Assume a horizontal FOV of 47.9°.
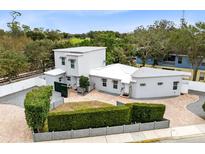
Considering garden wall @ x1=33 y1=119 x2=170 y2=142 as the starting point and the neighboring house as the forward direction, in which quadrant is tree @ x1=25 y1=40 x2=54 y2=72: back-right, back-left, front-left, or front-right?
front-left

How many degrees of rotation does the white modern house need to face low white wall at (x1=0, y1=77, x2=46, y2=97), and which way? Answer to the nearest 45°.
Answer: approximately 45° to its right

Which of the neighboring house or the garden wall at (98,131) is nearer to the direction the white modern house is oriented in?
the garden wall

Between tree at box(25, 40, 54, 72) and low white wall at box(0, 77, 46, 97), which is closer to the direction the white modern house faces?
the low white wall

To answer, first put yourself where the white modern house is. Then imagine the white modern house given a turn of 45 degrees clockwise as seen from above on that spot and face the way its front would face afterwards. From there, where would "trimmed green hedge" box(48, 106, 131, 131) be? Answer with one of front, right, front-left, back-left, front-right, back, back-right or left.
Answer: left

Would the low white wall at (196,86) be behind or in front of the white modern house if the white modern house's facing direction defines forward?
behind

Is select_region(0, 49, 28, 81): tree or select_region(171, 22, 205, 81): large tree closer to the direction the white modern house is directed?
the tree

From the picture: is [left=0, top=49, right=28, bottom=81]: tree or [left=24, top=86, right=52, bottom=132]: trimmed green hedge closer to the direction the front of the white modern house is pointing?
the trimmed green hedge

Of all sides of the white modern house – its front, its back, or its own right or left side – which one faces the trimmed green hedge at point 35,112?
front

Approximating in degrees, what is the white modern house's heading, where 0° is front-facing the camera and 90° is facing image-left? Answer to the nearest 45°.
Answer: approximately 45°

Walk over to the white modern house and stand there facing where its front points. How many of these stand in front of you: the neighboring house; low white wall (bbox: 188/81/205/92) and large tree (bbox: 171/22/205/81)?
0

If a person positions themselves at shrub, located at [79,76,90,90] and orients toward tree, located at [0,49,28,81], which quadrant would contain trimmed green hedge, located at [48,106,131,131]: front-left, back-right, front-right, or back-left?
back-left

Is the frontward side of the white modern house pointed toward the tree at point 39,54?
no

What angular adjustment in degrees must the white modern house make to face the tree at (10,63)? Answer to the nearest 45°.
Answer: approximately 45° to its right

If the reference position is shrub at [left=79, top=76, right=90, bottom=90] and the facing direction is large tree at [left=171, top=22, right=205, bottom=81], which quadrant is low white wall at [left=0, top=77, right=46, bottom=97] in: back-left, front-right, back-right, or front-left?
back-left

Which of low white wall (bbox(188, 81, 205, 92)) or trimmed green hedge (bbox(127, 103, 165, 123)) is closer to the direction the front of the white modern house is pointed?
the trimmed green hedge

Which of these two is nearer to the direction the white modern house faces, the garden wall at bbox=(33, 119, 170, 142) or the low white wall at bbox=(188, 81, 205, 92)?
the garden wall

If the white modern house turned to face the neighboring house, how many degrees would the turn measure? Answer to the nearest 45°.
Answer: approximately 180°

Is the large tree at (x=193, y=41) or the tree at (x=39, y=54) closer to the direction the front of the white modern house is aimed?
the tree
